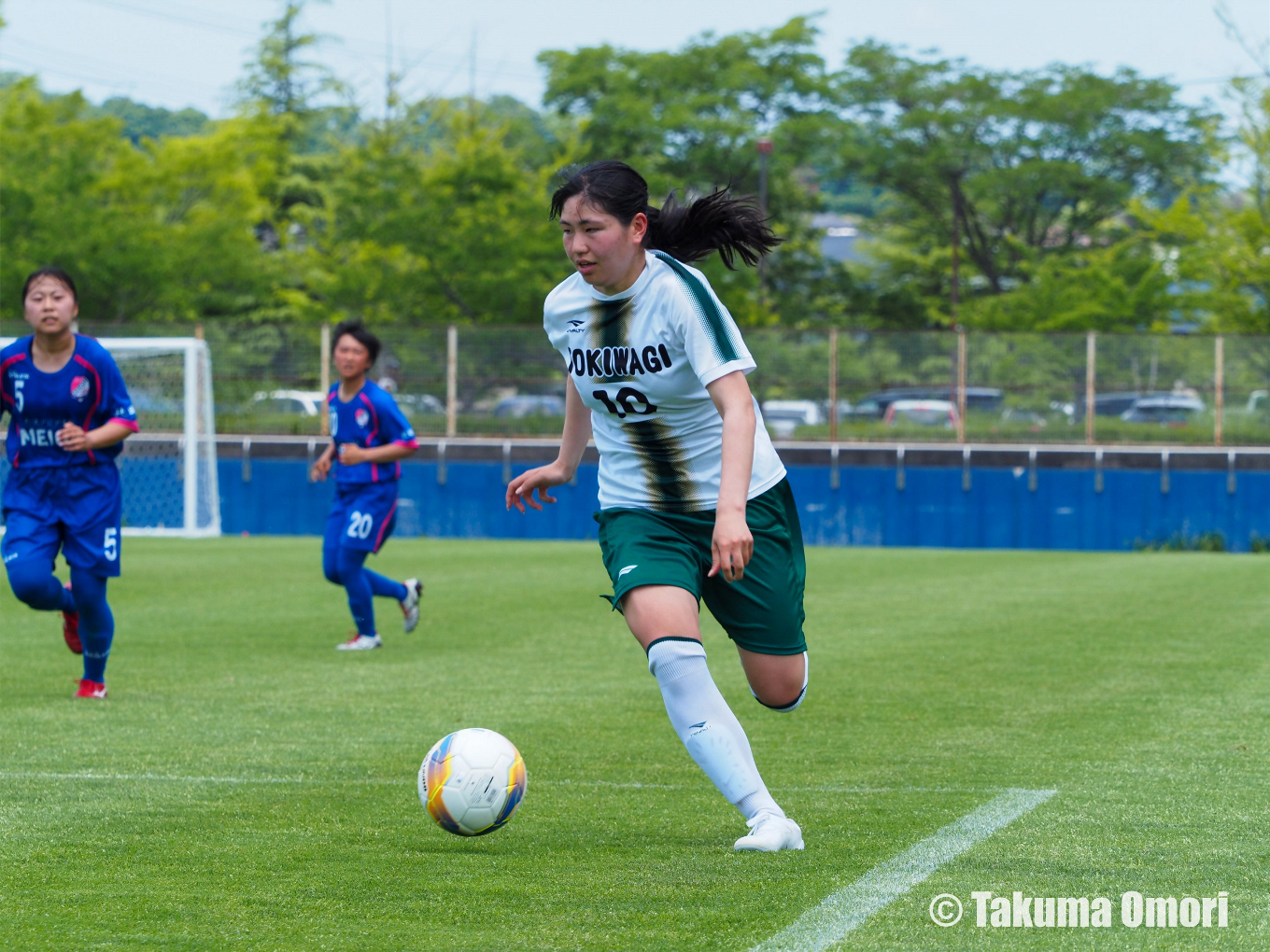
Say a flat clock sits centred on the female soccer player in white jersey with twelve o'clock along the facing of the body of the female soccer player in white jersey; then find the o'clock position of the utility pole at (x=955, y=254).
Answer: The utility pole is roughly at 5 o'clock from the female soccer player in white jersey.

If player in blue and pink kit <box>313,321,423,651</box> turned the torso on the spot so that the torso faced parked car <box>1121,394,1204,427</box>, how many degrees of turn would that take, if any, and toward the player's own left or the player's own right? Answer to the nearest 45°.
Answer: approximately 180°

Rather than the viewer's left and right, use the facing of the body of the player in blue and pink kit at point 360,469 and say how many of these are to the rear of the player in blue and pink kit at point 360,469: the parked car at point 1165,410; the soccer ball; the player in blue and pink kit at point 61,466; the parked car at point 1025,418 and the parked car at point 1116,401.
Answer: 3

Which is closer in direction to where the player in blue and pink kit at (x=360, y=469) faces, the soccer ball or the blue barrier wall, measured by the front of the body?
the soccer ball

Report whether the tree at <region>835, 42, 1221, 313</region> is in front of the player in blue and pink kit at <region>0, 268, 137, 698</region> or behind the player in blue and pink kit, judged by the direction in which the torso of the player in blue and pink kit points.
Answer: behind

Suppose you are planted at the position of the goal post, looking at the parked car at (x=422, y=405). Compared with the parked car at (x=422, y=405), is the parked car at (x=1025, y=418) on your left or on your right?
right

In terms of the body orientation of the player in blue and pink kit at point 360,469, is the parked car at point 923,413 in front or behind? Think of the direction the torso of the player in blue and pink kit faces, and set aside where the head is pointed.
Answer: behind

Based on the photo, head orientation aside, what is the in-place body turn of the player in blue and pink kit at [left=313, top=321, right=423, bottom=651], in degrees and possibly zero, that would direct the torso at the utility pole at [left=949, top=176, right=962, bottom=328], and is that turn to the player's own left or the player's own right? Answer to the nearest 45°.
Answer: approximately 180°
